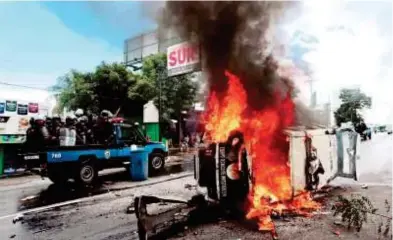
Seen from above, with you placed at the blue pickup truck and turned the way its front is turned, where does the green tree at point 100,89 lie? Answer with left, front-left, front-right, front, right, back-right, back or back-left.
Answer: front-left

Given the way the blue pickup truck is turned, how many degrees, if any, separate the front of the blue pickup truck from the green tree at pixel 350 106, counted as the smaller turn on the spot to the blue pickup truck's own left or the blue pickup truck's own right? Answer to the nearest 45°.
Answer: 0° — it already faces it

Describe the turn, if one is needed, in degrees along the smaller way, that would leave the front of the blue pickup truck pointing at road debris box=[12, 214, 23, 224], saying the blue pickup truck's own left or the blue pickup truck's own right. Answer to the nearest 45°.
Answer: approximately 135° to the blue pickup truck's own right

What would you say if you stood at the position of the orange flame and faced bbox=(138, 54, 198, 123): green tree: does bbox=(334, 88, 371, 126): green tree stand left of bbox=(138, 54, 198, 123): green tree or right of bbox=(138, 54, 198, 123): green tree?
right

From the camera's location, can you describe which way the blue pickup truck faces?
facing away from the viewer and to the right of the viewer
